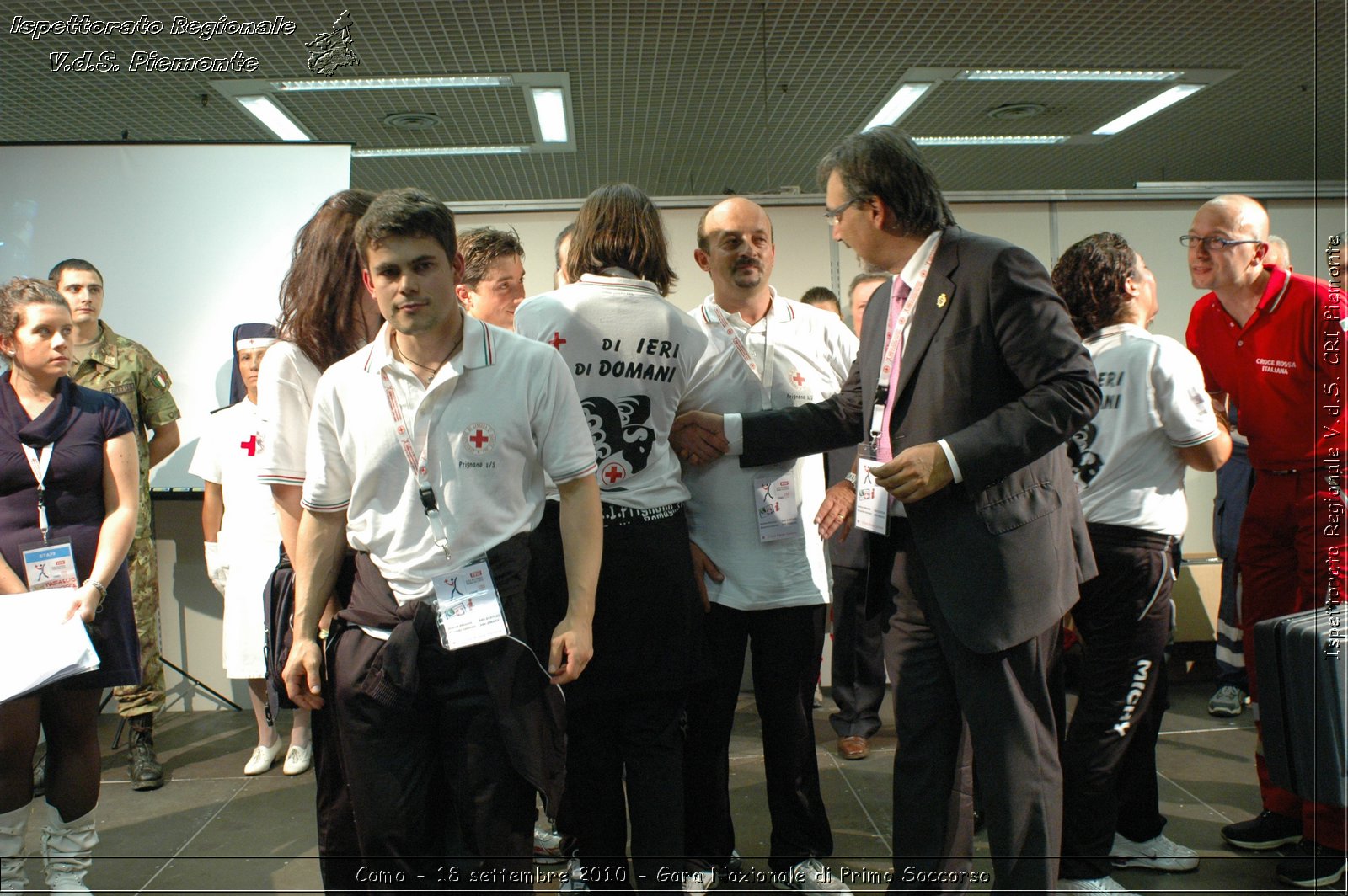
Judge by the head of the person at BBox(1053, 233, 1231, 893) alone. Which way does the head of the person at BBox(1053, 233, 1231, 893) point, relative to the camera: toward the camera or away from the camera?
away from the camera

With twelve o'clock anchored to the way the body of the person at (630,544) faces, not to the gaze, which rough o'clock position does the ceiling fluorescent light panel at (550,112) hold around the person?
The ceiling fluorescent light panel is roughly at 12 o'clock from the person.

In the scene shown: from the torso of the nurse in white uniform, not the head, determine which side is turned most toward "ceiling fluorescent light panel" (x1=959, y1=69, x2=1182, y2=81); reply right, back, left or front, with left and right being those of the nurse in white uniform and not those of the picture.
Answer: left

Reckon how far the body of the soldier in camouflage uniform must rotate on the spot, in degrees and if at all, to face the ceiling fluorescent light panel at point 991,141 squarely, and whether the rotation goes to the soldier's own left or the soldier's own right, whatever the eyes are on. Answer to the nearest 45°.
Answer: approximately 90° to the soldier's own left

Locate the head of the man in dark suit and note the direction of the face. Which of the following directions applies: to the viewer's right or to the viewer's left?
to the viewer's left

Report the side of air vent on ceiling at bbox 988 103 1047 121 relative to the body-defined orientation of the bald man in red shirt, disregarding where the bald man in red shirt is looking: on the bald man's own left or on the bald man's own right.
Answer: on the bald man's own right

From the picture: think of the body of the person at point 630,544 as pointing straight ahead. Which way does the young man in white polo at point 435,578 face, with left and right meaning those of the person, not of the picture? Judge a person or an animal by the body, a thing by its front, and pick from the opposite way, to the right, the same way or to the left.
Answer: the opposite way

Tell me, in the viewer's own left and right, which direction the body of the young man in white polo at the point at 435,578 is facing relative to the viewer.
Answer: facing the viewer

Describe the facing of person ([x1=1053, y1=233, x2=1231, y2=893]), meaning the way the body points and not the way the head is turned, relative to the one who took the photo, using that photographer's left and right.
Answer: facing away from the viewer and to the right of the viewer

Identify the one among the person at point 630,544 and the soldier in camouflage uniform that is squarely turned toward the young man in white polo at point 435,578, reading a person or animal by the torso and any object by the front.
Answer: the soldier in camouflage uniform

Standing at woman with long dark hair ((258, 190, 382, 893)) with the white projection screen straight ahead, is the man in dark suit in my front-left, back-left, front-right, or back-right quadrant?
back-right

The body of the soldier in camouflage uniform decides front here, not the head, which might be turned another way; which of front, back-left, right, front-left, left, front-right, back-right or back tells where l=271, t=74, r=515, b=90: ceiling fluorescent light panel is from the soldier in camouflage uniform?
back-left

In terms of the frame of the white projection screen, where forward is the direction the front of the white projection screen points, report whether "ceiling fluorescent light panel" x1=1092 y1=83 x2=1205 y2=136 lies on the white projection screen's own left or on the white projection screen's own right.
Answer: on the white projection screen's own left

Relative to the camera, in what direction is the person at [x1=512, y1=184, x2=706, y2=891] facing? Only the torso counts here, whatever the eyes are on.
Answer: away from the camera

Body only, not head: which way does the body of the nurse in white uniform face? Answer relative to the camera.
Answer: toward the camera

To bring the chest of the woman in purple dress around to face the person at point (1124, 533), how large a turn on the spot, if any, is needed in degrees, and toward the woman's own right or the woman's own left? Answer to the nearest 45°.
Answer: approximately 45° to the woman's own left
